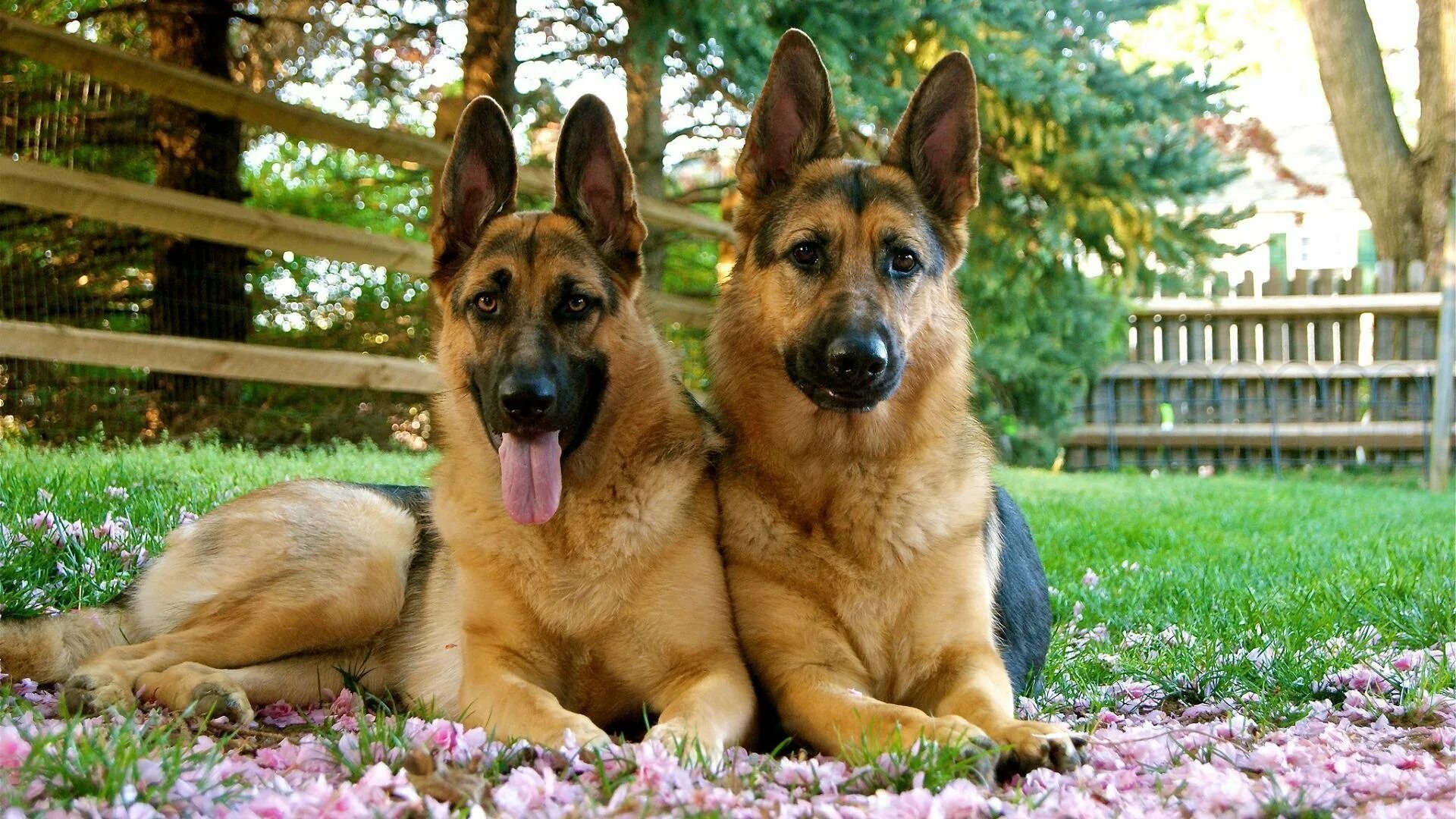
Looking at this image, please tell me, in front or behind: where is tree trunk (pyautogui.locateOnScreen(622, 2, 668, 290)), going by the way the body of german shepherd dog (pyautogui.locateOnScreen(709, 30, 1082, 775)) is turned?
behind

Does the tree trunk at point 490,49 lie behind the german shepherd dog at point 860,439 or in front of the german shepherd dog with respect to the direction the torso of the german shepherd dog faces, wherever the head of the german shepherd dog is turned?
behind

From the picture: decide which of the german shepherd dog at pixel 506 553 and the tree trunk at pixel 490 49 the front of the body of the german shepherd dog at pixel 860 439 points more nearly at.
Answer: the german shepherd dog

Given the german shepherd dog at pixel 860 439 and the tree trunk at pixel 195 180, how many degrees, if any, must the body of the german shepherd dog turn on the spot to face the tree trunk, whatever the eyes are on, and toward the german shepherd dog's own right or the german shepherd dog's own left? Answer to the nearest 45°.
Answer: approximately 135° to the german shepherd dog's own right

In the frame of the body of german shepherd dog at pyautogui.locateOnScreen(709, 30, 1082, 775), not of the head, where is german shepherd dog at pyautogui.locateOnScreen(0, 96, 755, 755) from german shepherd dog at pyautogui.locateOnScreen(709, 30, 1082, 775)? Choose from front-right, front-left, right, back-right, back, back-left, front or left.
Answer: right

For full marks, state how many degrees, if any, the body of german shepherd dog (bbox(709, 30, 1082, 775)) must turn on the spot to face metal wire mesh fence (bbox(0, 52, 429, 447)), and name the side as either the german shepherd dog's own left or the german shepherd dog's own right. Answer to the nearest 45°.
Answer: approximately 135° to the german shepherd dog's own right

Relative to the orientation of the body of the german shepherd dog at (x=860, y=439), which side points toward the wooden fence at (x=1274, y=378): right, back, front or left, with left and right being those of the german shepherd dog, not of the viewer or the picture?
back

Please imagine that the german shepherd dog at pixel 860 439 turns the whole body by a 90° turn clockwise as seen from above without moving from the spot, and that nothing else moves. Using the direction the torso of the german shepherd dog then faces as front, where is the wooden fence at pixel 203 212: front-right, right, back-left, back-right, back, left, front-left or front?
front-right

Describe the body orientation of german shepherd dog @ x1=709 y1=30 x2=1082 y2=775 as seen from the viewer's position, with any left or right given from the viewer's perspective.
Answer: facing the viewer
